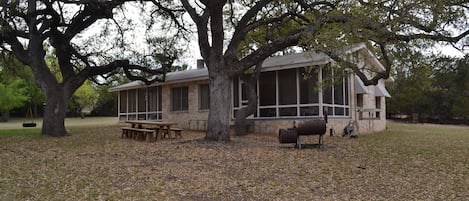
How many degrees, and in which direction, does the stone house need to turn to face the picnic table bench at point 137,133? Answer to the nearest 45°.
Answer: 0° — it already faces it

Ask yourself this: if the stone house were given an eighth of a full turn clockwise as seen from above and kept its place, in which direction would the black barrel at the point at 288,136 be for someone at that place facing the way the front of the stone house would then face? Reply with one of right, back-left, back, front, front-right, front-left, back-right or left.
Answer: left

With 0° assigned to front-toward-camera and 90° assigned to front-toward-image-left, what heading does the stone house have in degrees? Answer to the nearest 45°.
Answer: approximately 45°

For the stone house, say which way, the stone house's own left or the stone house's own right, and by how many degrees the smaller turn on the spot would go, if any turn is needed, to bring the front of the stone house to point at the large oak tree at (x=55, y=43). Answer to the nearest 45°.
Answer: approximately 45° to the stone house's own right
